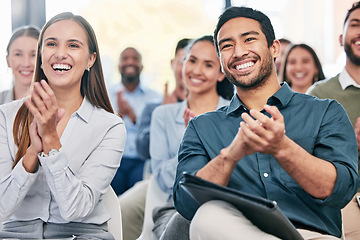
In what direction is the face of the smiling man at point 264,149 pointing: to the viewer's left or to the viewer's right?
to the viewer's left

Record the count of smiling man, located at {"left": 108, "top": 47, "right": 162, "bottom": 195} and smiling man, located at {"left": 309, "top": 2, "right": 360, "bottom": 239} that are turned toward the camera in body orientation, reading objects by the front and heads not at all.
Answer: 2

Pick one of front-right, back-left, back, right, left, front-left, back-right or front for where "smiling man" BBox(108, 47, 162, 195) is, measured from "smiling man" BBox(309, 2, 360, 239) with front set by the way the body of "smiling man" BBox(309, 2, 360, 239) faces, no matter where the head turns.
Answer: back-right

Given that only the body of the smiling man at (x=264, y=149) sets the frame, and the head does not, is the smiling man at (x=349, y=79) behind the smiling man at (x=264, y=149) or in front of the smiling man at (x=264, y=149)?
behind

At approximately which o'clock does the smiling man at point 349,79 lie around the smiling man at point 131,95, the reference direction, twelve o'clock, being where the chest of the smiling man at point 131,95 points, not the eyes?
the smiling man at point 349,79 is roughly at 11 o'clock from the smiling man at point 131,95.

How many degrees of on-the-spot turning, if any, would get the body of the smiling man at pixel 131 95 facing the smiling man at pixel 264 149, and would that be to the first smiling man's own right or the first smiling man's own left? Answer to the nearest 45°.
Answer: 0° — they already face them

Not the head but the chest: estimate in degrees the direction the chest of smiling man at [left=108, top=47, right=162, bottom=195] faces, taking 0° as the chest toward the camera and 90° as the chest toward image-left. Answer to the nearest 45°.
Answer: approximately 0°
